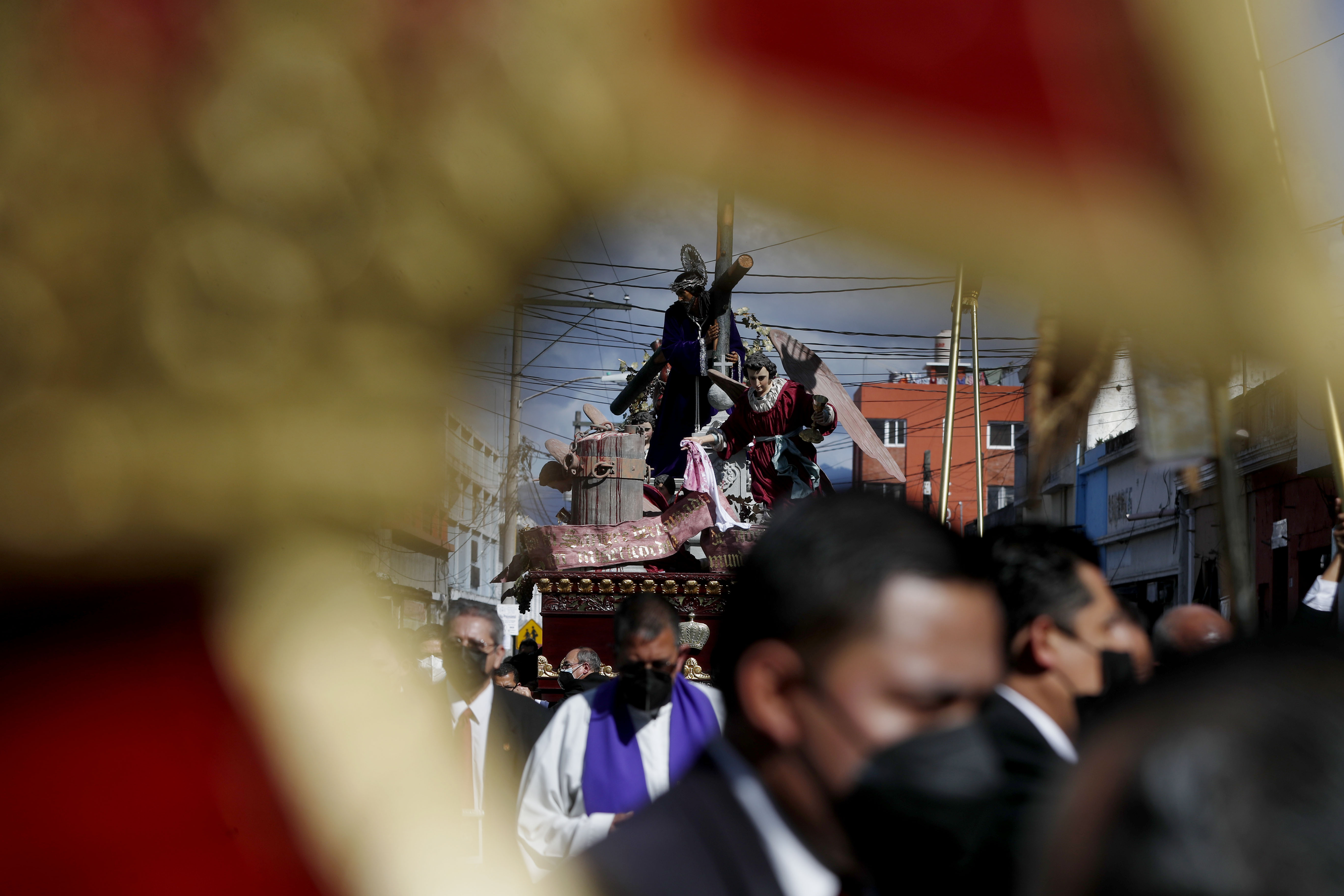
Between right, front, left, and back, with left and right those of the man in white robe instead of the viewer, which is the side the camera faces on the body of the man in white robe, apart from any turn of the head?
front

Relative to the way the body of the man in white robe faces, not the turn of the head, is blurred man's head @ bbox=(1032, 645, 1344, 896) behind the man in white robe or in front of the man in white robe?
in front

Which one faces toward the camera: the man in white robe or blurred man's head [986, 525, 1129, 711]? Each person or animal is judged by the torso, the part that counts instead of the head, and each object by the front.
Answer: the man in white robe

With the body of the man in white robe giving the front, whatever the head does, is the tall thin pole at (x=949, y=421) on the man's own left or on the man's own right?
on the man's own left

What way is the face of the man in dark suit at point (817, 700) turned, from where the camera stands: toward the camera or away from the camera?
toward the camera

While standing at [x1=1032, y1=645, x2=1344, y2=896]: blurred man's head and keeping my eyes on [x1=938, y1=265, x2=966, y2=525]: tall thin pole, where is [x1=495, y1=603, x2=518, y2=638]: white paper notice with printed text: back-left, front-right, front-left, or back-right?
front-left

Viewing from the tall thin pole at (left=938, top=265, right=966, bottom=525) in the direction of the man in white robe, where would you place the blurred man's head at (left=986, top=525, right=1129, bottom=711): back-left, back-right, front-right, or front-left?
front-left

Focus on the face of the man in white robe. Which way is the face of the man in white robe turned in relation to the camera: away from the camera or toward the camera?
toward the camera

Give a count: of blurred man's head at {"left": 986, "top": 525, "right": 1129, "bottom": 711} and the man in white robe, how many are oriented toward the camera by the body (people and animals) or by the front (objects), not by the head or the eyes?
1
